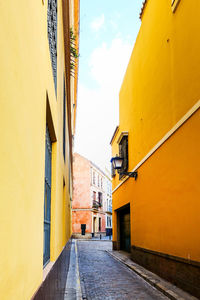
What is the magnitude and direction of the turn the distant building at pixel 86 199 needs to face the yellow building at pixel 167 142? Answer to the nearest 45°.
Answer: approximately 45° to its right

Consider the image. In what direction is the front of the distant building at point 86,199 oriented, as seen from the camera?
facing the viewer and to the right of the viewer
